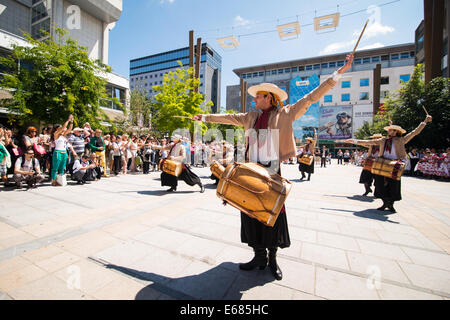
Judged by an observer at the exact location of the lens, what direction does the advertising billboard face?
facing the viewer

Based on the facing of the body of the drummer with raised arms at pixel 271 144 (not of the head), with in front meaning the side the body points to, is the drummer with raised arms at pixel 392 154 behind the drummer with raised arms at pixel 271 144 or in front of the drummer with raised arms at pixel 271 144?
behind

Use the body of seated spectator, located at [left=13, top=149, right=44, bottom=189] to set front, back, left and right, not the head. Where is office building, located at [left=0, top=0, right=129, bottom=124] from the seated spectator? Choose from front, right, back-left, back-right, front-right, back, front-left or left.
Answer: back-left

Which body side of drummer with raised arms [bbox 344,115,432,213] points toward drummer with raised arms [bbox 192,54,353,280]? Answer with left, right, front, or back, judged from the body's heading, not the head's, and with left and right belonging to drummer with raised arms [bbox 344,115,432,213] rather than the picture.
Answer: front

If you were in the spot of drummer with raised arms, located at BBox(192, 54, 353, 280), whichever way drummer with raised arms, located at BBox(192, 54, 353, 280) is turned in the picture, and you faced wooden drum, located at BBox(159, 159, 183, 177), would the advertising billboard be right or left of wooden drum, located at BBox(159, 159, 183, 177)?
right

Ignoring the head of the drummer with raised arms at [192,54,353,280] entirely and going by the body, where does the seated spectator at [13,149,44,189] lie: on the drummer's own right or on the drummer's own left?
on the drummer's own right

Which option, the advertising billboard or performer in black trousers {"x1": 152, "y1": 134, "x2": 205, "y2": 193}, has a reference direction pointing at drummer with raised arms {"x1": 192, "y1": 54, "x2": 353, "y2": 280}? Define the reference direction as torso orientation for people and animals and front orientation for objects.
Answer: the advertising billboard

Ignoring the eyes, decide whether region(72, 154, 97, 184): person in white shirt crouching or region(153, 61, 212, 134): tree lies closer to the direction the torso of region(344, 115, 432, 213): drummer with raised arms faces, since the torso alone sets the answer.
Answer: the person in white shirt crouching

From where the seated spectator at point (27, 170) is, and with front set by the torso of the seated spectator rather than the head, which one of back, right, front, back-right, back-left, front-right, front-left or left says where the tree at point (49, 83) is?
back-left

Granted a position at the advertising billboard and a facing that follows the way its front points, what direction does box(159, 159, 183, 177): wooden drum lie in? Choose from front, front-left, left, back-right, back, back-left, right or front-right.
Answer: front
